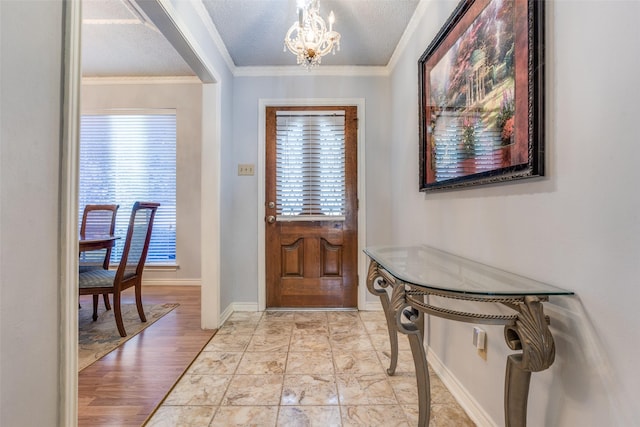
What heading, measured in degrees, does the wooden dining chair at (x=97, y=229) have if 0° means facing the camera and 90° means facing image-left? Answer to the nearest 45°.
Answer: approximately 45°

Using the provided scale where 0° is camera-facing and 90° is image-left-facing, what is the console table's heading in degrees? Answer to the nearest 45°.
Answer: approximately 45°

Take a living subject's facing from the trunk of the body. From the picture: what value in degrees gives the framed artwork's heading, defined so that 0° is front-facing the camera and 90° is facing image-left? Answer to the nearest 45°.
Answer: approximately 45°

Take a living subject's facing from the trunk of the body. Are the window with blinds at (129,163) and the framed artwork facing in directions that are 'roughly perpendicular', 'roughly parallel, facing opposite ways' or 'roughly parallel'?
roughly perpendicular

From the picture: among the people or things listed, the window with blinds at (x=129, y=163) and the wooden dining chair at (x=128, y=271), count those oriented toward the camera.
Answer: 1

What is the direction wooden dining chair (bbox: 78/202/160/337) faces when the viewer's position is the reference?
facing away from the viewer and to the left of the viewer

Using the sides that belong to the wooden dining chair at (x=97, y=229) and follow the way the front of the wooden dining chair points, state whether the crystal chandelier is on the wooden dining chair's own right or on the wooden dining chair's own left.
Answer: on the wooden dining chair's own left

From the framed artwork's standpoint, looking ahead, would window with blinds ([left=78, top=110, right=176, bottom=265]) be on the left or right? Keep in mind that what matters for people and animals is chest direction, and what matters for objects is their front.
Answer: on its right
